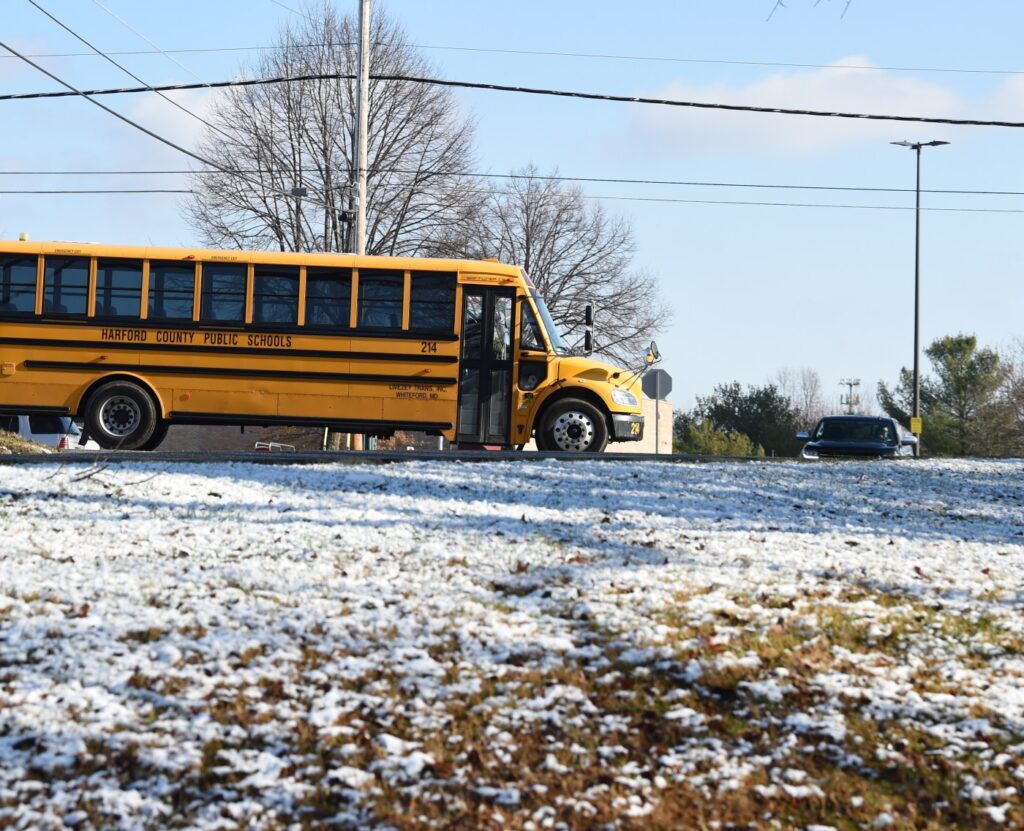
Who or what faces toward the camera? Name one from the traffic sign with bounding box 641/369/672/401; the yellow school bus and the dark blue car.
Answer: the dark blue car

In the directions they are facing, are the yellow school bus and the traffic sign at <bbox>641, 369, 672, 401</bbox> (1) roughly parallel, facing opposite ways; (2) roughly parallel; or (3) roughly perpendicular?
roughly perpendicular

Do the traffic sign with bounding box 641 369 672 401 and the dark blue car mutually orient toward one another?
no

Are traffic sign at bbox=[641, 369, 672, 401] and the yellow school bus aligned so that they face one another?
no

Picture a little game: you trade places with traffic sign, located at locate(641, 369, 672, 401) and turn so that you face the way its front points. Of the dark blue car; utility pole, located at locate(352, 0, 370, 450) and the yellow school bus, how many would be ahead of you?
0

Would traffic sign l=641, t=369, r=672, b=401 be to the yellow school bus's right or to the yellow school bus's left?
on its left

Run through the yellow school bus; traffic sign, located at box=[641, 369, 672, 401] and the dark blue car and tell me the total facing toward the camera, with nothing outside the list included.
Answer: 1

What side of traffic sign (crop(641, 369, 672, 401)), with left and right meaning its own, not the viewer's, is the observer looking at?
back

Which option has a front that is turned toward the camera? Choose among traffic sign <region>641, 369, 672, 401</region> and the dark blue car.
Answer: the dark blue car

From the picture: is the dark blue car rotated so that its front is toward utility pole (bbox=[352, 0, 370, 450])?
no

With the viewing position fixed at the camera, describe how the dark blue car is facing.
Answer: facing the viewer

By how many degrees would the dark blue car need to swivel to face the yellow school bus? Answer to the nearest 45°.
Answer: approximately 45° to its right

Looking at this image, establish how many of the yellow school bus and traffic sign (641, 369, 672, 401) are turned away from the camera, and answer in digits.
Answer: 1

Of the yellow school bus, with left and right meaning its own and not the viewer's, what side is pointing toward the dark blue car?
front

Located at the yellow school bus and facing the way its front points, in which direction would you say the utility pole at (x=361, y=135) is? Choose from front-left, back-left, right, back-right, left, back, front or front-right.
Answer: left

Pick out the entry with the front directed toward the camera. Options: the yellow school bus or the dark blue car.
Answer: the dark blue car

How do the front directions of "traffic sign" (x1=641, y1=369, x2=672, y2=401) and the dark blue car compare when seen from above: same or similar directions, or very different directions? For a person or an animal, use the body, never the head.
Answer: very different directions

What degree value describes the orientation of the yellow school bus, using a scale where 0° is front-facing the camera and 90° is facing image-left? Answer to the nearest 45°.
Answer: approximately 270°
